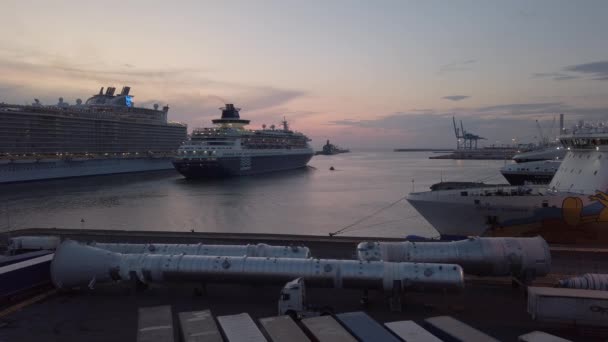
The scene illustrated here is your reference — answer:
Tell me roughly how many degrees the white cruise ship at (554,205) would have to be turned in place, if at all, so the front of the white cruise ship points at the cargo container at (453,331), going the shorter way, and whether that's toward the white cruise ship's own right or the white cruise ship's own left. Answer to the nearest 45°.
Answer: approximately 90° to the white cruise ship's own left

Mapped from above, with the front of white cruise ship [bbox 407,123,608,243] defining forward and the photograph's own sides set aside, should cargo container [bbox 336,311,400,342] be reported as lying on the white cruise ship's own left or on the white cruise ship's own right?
on the white cruise ship's own left

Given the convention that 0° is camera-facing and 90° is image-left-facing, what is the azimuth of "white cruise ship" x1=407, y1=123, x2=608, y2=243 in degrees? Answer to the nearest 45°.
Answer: approximately 90°

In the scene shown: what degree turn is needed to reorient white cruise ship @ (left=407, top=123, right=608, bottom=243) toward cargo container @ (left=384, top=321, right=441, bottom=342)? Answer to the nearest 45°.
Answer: approximately 90° to its left

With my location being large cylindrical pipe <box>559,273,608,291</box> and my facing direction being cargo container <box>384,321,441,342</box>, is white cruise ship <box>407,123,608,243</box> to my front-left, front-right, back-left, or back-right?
back-right

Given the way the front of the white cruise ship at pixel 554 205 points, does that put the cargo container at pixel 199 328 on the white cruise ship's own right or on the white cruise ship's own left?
on the white cruise ship's own left

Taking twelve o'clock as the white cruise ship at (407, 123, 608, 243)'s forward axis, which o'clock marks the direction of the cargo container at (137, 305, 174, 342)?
The cargo container is roughly at 10 o'clock from the white cruise ship.

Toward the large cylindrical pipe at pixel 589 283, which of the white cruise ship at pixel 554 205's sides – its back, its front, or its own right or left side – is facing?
left

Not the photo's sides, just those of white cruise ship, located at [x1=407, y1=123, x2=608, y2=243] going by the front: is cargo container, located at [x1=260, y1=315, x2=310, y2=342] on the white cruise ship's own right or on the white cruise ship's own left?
on the white cruise ship's own left

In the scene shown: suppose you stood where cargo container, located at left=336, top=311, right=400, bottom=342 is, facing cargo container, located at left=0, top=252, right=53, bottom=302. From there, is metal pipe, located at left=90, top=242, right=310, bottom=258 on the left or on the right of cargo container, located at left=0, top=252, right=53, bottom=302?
right

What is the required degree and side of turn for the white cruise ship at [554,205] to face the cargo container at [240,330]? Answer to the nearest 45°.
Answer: approximately 45° to its left
